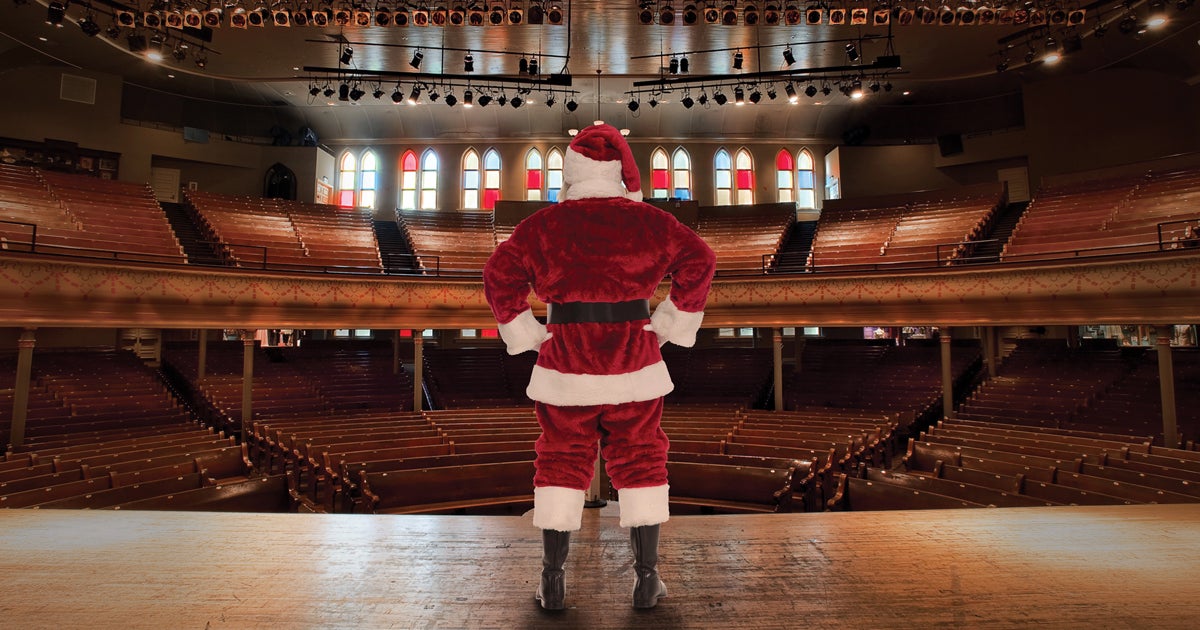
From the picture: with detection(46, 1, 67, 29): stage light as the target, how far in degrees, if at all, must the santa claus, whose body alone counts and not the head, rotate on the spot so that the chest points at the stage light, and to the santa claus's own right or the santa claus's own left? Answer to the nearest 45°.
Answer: approximately 45° to the santa claus's own left

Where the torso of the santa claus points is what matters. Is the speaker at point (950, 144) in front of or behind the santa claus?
in front

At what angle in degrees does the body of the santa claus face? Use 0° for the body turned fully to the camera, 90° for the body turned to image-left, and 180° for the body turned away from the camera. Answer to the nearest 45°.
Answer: approximately 180°
